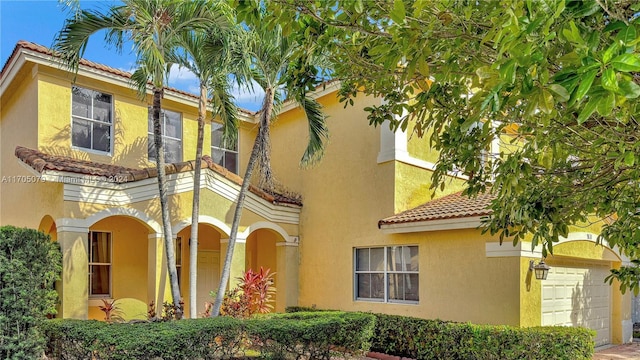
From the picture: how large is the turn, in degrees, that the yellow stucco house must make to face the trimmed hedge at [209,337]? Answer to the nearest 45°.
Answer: approximately 45° to its right

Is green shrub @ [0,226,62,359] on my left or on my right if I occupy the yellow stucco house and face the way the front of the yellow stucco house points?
on my right

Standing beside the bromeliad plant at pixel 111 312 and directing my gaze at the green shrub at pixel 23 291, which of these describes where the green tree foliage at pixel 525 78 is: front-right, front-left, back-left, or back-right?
front-left
